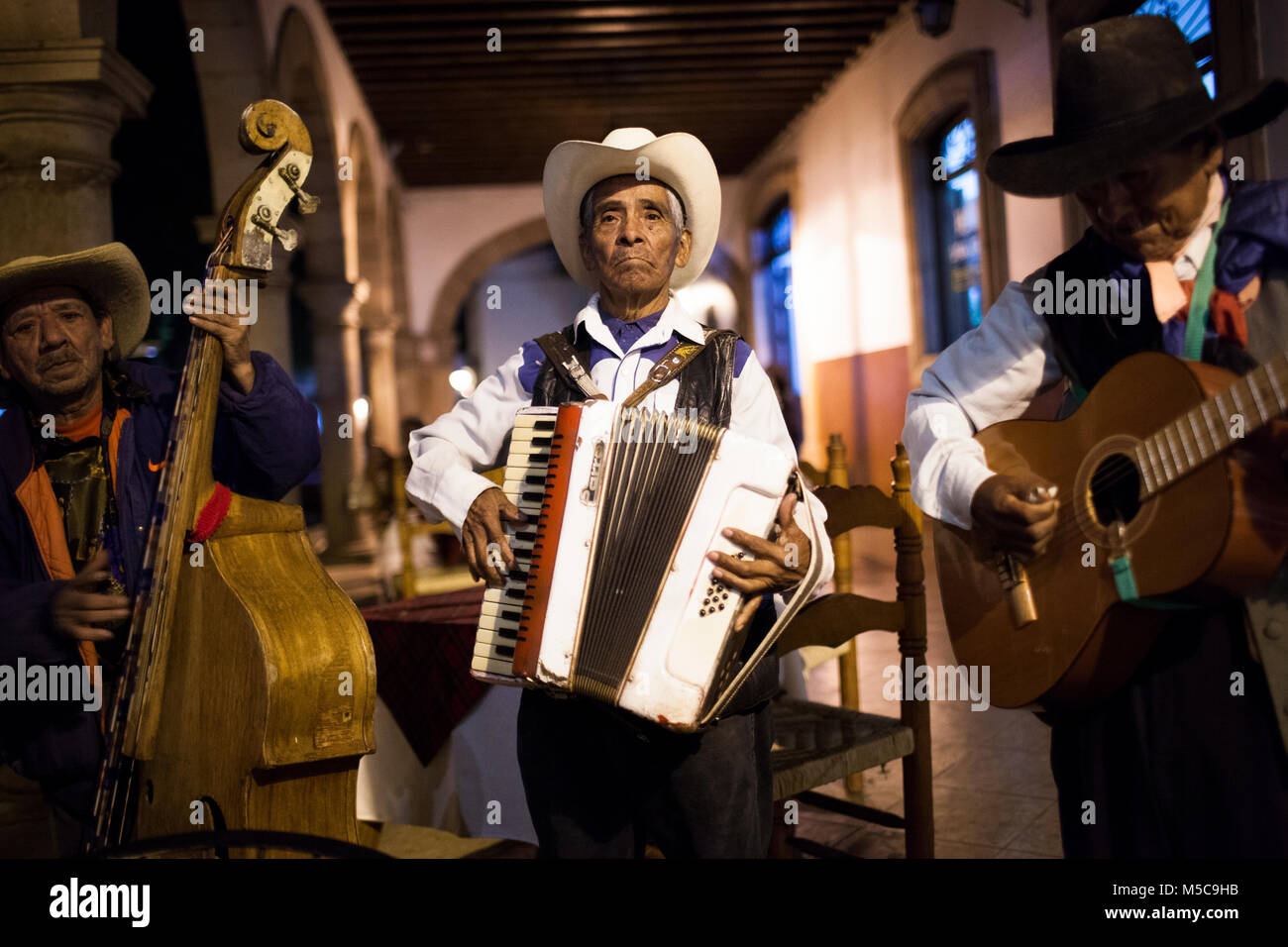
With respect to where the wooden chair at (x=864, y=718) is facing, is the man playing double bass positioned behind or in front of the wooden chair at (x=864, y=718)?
in front

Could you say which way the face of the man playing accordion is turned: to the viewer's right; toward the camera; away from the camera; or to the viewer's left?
toward the camera

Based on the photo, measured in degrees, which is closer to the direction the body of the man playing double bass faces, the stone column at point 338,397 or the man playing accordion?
the man playing accordion

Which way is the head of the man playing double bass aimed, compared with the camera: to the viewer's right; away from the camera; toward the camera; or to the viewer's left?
toward the camera

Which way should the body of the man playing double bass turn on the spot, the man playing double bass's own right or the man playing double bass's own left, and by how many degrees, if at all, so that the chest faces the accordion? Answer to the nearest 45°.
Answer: approximately 45° to the man playing double bass's own left

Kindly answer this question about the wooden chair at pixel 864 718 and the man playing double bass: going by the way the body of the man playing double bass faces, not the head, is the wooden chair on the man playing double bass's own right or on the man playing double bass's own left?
on the man playing double bass's own left

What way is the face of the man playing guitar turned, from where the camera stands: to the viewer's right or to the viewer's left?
to the viewer's left

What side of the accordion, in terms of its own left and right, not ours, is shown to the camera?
front
